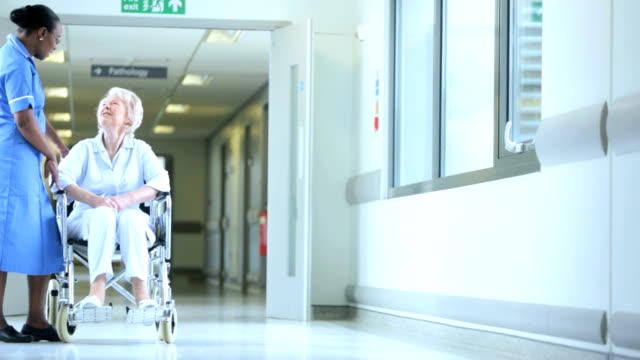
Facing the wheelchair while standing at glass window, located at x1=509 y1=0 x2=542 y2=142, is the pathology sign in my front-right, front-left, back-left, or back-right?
front-right

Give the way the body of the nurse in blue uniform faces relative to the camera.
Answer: to the viewer's right

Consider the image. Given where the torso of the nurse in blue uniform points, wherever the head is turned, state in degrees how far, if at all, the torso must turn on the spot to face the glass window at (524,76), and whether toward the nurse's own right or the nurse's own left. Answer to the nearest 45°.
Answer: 0° — they already face it

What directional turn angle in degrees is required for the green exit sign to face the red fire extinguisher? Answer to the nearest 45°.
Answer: approximately 180°

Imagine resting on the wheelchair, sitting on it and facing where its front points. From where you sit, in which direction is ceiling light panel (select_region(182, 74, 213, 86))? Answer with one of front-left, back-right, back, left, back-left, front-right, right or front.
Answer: back

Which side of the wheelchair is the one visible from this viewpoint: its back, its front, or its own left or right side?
front

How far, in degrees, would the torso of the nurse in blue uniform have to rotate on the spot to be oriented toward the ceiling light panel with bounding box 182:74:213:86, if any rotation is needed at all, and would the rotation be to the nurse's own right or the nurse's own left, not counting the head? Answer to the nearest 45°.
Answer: approximately 90° to the nurse's own left

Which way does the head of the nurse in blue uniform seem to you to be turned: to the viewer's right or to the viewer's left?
to the viewer's right

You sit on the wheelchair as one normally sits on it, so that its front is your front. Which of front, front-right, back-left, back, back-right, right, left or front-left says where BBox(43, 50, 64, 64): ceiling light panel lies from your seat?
back

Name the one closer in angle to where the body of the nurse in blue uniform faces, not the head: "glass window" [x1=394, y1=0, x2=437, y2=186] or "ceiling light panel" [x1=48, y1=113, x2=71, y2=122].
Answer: the glass window

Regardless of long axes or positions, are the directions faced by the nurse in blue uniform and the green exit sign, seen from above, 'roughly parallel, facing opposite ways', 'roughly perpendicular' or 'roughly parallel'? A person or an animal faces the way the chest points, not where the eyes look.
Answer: roughly perpendicular

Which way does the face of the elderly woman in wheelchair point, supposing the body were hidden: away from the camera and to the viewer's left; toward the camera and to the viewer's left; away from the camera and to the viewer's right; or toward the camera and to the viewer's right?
toward the camera and to the viewer's left

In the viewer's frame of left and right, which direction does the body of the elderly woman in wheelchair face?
facing the viewer

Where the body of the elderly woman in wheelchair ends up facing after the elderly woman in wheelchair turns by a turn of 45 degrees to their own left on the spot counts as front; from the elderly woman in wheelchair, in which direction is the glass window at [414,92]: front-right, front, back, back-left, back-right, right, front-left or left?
left

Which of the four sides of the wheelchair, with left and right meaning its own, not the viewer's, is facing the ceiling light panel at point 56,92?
back

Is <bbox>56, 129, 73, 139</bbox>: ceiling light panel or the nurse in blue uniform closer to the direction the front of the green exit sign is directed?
the nurse in blue uniform
